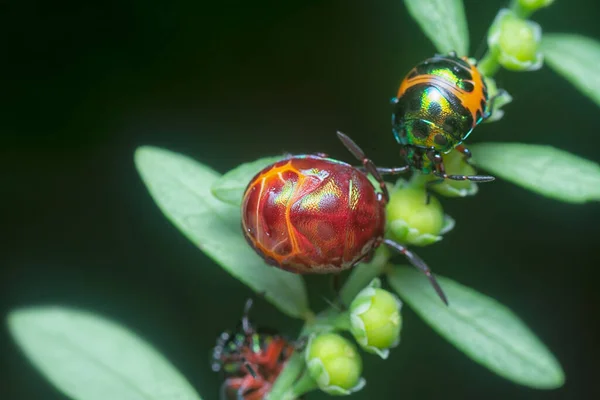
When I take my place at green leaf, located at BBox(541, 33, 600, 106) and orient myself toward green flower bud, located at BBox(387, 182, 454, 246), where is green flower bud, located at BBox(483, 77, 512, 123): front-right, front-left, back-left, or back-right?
front-right

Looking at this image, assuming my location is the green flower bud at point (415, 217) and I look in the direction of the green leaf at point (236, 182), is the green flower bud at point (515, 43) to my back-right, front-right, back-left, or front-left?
back-right

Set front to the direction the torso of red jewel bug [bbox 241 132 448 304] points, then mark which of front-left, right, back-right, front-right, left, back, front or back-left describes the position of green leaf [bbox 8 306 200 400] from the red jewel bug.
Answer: back

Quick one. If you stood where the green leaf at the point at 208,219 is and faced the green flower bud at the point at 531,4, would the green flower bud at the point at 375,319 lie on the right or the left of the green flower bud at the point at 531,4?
right

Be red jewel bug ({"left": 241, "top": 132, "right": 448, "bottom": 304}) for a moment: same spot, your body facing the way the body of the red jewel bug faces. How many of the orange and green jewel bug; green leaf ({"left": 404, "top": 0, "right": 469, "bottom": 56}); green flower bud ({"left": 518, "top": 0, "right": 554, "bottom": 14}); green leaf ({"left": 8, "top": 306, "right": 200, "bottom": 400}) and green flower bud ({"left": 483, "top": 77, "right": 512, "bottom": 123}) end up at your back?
1

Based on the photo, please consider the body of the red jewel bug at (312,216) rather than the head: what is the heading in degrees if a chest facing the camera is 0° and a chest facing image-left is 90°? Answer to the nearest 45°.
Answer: approximately 270°

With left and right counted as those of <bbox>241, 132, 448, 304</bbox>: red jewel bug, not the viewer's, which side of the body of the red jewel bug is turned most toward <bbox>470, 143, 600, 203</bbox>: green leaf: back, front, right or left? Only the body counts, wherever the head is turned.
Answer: front

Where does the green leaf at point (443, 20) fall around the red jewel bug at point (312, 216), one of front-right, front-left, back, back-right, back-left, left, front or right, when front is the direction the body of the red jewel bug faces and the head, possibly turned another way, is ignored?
front-left
